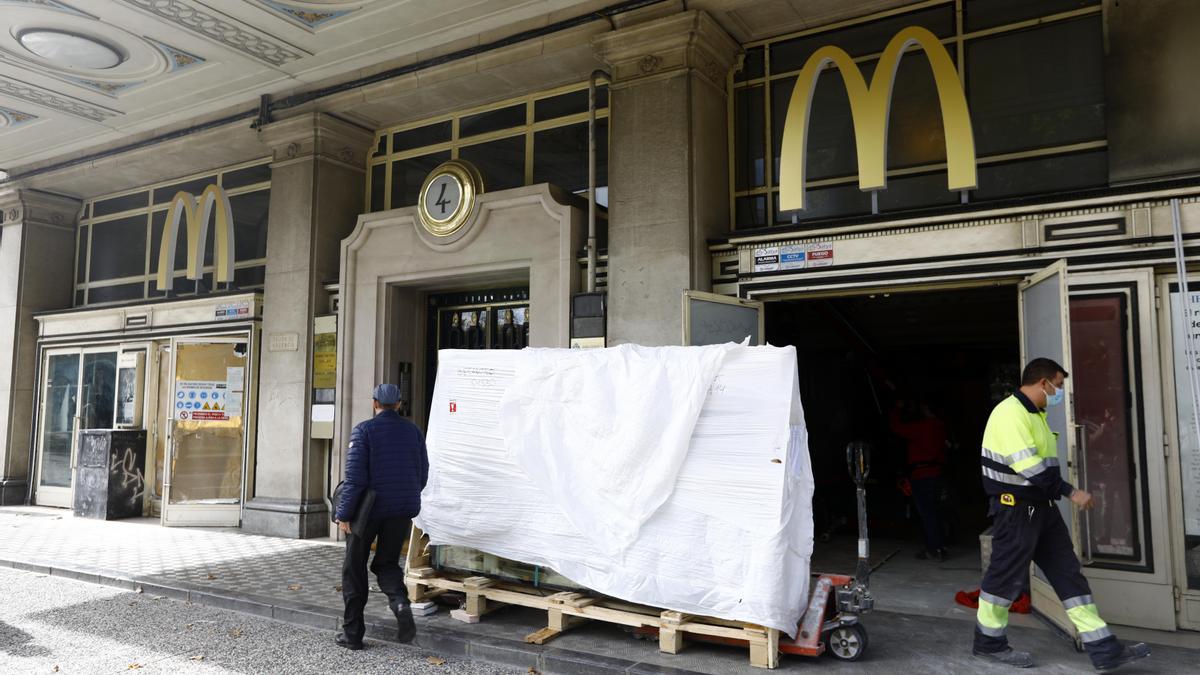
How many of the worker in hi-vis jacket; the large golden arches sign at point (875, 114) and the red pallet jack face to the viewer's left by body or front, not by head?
1

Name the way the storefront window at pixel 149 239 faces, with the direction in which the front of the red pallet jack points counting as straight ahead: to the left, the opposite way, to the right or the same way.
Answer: to the left

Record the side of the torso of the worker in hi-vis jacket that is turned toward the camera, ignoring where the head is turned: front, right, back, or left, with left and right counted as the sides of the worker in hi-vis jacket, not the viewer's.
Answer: right

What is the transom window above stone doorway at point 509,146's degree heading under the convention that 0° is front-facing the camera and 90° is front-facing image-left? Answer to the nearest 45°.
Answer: approximately 45°

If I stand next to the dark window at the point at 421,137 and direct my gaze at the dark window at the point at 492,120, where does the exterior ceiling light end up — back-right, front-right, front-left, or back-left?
back-right

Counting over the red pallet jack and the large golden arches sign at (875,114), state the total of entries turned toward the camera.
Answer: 1

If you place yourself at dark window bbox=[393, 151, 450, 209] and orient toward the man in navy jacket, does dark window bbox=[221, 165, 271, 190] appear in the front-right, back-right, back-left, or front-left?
back-right

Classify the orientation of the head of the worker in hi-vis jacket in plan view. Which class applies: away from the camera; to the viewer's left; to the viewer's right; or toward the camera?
to the viewer's right

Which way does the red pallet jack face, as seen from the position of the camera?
facing to the left of the viewer

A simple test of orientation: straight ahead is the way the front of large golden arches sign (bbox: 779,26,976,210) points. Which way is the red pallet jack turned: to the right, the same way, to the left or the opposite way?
to the right
